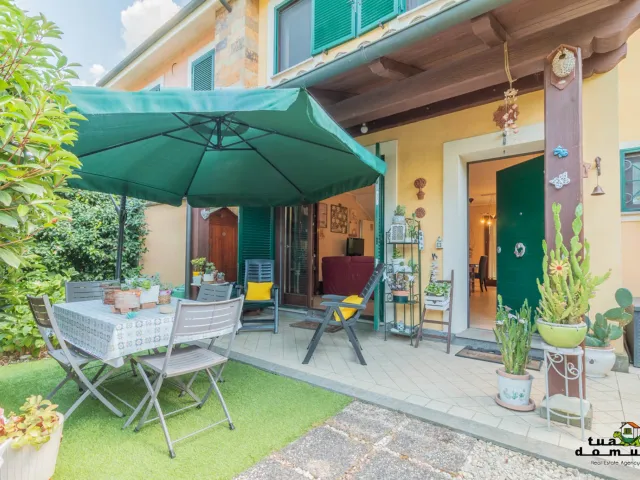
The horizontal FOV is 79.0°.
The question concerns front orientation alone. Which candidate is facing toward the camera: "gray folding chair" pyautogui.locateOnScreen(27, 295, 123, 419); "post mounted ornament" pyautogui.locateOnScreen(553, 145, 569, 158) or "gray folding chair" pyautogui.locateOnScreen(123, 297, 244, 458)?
the post mounted ornament

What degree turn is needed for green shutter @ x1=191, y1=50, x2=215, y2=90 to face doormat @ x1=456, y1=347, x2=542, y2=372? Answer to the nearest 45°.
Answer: approximately 90° to its left

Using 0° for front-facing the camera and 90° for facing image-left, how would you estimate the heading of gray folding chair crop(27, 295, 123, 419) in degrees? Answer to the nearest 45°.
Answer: approximately 225°

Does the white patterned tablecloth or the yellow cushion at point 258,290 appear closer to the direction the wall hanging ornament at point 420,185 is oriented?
the white patterned tablecloth

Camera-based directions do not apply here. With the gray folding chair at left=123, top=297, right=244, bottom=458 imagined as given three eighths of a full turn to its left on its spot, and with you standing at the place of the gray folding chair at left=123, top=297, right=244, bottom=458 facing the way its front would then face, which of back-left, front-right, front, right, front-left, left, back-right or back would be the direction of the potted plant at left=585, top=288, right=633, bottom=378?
left

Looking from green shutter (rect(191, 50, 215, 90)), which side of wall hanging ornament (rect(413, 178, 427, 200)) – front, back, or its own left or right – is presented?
right

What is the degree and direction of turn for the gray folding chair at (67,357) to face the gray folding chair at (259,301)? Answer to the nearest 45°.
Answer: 0° — it already faces it

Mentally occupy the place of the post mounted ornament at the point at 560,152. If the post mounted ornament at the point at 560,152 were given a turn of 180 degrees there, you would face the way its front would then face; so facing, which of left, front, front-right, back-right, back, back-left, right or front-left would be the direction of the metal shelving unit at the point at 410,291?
front-left

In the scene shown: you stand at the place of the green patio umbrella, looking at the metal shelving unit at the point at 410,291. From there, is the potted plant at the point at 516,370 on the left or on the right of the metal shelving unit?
right

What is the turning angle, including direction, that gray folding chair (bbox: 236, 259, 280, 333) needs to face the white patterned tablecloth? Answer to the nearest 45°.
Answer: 0° — it already faces it
